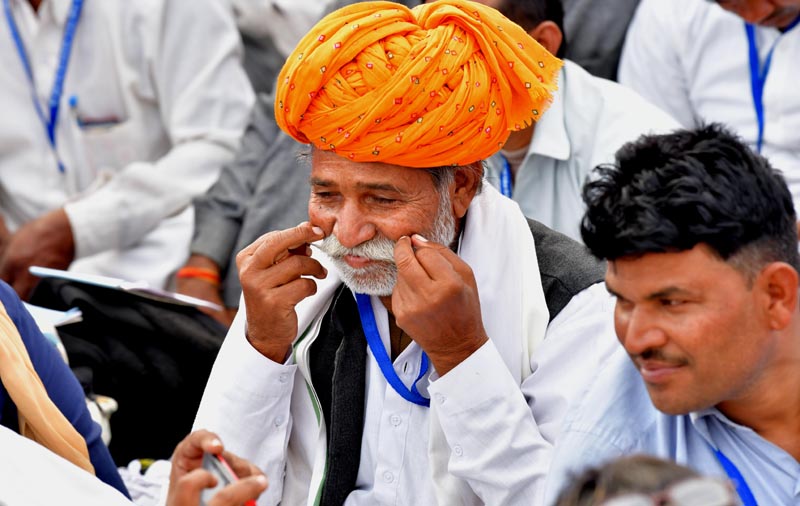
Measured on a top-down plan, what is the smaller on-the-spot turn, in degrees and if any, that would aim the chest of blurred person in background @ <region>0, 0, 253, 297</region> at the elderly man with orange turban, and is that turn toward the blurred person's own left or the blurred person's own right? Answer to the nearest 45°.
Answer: approximately 45° to the blurred person's own left

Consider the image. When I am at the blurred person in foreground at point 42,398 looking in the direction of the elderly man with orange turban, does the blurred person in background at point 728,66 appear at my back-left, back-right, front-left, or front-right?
front-left

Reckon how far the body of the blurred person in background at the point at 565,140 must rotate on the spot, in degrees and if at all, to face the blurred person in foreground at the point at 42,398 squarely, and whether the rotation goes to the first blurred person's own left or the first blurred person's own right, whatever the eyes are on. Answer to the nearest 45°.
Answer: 0° — they already face them

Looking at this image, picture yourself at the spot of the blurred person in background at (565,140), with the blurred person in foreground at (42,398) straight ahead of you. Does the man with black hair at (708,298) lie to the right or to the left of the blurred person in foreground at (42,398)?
left

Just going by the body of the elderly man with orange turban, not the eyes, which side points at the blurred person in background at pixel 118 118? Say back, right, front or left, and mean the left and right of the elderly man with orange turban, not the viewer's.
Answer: right

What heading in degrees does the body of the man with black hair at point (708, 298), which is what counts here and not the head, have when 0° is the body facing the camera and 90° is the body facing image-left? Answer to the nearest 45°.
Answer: approximately 45°

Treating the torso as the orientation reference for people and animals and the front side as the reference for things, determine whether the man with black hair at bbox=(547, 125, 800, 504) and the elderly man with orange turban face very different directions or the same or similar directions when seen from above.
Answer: same or similar directions

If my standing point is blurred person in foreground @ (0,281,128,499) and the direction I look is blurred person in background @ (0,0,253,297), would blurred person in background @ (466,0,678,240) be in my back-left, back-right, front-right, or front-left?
front-right

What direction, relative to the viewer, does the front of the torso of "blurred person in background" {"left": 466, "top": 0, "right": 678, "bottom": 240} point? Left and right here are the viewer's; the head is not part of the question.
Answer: facing the viewer and to the left of the viewer

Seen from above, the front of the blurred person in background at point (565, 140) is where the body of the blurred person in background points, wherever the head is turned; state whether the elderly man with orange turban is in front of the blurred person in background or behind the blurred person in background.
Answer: in front

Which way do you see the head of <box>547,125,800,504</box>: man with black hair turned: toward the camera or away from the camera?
toward the camera

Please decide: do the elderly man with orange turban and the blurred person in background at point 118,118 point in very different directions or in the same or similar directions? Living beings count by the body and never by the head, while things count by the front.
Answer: same or similar directions

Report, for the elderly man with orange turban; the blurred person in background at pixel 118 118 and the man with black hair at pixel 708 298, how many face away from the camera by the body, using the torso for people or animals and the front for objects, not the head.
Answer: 0
